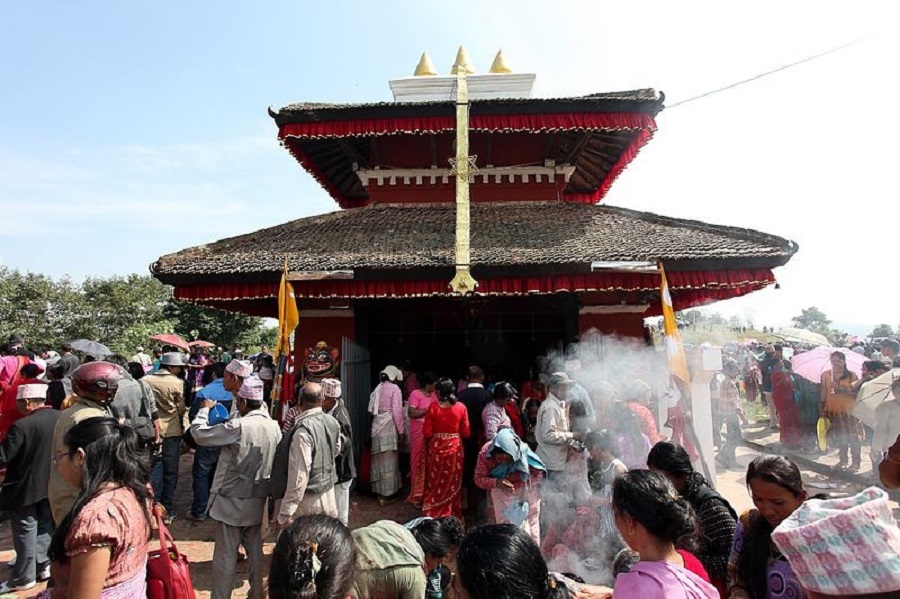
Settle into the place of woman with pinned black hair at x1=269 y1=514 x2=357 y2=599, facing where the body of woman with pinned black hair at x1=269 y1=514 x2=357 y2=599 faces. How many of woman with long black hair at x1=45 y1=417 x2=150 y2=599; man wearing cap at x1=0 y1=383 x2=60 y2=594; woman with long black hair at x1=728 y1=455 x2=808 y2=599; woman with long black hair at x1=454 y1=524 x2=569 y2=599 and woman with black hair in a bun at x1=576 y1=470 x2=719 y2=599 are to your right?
3

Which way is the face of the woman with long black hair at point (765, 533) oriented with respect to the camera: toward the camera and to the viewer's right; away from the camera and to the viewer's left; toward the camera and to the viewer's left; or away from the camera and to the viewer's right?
toward the camera and to the viewer's left

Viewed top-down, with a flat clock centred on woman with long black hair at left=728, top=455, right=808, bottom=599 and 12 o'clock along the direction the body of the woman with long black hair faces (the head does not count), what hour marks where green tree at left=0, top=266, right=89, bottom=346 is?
The green tree is roughly at 2 o'clock from the woman with long black hair.

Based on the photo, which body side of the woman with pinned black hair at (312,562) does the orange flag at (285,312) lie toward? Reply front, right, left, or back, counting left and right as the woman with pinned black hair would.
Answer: front

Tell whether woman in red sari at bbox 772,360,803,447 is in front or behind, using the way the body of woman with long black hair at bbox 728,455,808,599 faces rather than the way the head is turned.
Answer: behind

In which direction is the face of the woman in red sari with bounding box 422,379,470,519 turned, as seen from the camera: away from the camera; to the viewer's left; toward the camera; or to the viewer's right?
away from the camera

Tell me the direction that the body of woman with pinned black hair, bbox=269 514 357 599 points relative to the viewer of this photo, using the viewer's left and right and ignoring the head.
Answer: facing away from the viewer

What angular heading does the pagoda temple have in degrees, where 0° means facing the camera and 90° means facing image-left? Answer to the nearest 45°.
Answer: approximately 0°

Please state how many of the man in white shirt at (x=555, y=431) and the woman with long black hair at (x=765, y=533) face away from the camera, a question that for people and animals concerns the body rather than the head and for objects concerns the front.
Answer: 0

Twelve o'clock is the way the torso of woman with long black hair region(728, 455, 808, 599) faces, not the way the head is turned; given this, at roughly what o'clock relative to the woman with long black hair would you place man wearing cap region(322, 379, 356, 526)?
The man wearing cap is roughly at 4 o'clock from the woman with long black hair.

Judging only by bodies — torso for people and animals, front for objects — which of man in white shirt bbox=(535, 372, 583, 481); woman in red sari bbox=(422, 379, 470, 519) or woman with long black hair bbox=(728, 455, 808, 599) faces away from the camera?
the woman in red sari

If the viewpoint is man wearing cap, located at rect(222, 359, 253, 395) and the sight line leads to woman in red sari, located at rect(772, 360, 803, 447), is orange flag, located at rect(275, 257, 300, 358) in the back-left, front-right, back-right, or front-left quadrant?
front-left

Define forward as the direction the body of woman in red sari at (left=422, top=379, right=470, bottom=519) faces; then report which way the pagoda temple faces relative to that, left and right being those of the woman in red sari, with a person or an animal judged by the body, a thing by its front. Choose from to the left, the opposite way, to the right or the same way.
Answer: the opposite way
